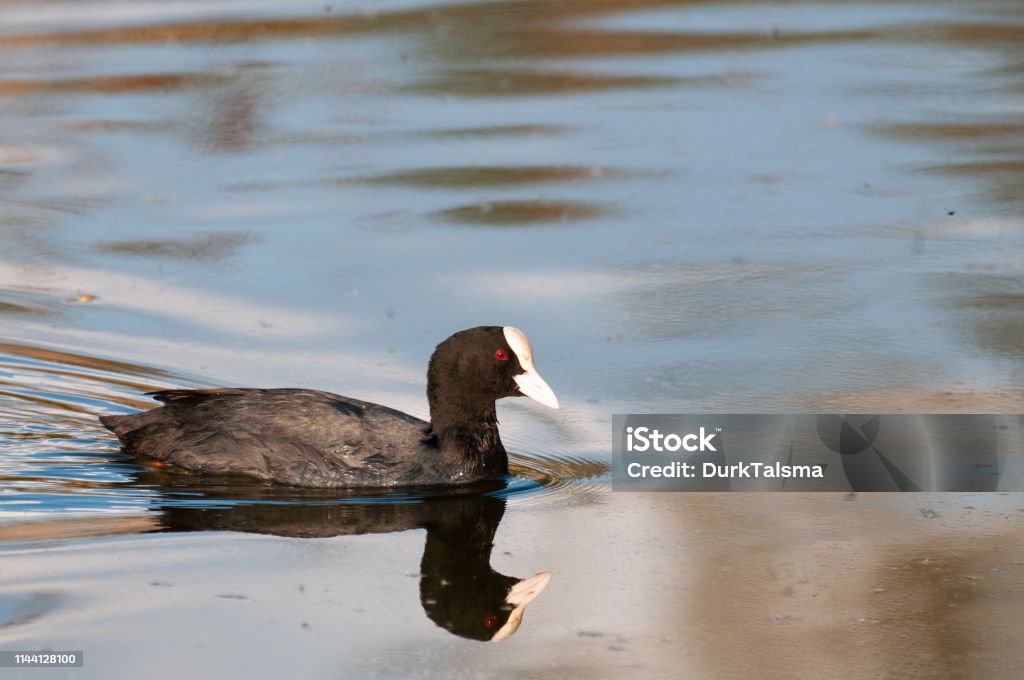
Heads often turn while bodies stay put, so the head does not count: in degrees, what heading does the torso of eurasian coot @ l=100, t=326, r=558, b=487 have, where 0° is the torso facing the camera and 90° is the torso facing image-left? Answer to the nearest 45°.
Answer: approximately 270°
